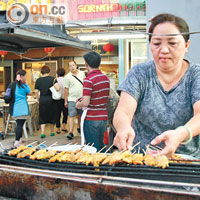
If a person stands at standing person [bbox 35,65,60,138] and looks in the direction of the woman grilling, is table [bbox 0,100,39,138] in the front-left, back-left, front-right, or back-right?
back-right

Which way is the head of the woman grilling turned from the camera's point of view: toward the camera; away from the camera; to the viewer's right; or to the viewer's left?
toward the camera

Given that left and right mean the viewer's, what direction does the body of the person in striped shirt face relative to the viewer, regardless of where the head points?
facing away from the viewer and to the left of the viewer

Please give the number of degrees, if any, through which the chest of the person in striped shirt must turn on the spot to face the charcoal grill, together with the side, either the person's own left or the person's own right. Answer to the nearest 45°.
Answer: approximately 135° to the person's own left

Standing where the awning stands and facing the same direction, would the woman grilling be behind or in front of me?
in front

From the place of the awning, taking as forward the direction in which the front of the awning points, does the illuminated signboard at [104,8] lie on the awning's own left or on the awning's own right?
on the awning's own left

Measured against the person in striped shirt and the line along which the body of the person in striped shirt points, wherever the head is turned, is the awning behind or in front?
in front

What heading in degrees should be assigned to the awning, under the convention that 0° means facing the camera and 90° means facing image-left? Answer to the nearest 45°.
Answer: approximately 315°
